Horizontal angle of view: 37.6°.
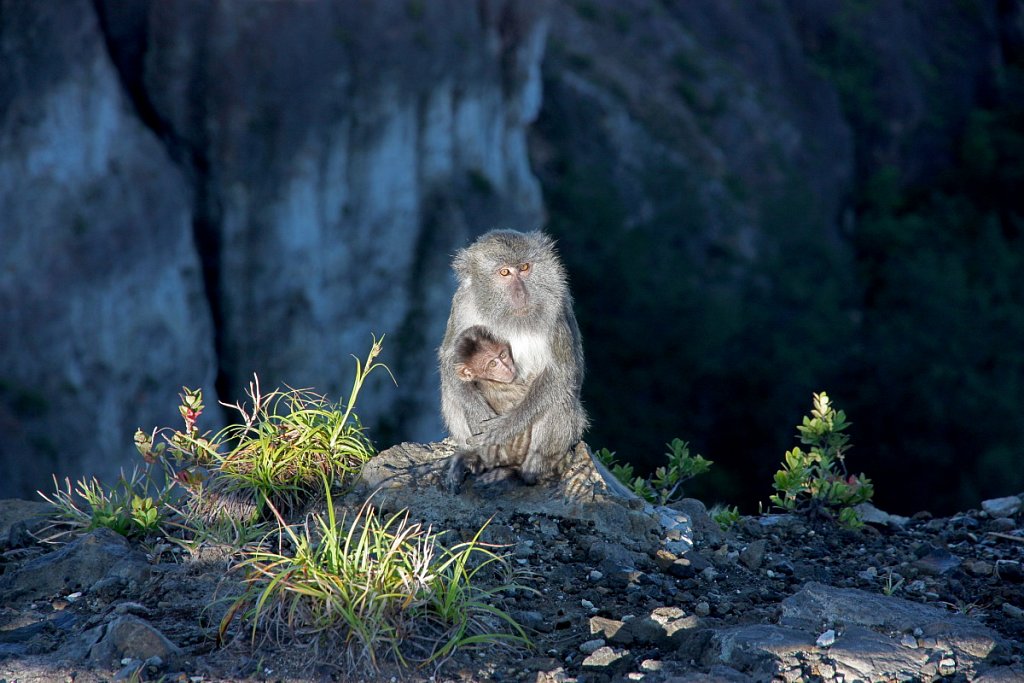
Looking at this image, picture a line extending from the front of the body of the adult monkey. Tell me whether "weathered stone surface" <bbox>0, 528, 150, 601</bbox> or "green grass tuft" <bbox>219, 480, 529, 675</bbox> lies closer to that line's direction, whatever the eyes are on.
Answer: the green grass tuft

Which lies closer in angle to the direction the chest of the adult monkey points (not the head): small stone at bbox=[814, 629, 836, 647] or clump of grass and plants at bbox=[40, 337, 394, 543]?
the small stone

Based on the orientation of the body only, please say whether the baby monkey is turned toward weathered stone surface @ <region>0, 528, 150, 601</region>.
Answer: no

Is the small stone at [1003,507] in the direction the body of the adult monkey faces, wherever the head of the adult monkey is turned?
no

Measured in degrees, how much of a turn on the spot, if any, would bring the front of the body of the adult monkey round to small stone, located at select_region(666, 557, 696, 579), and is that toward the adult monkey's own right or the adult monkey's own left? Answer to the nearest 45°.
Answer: approximately 45° to the adult monkey's own left

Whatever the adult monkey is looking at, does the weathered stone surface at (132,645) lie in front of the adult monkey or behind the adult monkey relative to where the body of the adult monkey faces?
in front

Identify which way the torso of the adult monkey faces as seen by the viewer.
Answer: toward the camera

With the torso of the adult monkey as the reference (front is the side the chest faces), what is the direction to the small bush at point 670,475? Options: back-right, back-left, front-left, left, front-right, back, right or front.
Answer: back-left

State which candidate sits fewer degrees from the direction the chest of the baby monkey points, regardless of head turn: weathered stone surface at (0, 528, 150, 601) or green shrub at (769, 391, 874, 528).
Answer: the green shrub
